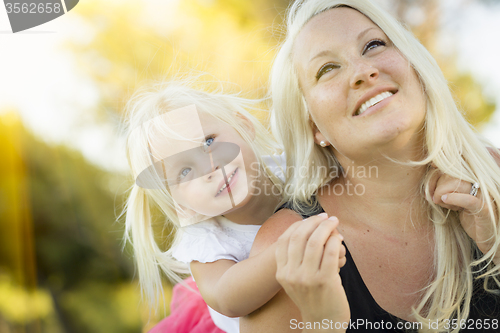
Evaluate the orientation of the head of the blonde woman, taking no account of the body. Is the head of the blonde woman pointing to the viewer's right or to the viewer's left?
to the viewer's right

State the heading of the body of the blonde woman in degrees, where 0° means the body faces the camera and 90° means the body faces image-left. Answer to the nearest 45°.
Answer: approximately 0°
